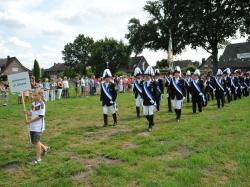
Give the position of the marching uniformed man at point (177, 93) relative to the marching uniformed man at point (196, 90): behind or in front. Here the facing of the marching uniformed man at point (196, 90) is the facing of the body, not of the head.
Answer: in front

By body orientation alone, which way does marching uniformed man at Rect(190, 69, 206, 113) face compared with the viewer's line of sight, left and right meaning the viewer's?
facing the viewer and to the left of the viewer

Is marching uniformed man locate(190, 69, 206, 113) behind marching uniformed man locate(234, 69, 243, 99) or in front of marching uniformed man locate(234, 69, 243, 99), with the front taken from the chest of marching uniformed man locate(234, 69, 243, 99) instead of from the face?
in front

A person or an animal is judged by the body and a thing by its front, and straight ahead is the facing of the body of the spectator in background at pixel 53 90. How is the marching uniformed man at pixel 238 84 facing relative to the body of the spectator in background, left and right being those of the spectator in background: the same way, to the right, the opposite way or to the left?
to the right

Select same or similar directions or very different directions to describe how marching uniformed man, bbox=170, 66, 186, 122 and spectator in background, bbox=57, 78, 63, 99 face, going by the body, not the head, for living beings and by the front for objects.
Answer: same or similar directions

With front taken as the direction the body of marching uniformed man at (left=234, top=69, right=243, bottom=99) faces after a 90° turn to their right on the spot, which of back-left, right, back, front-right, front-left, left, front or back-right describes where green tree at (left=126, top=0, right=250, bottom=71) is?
front-right

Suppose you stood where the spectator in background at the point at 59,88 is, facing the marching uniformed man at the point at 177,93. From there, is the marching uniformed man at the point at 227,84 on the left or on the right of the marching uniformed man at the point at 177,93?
left

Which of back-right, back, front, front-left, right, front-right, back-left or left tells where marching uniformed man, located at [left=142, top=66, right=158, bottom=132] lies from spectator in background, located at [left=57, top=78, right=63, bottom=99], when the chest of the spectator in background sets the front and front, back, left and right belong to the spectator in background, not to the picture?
front

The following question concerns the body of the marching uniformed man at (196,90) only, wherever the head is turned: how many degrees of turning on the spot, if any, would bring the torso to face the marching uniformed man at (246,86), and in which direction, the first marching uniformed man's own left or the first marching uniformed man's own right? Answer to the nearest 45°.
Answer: approximately 135° to the first marching uniformed man's own right

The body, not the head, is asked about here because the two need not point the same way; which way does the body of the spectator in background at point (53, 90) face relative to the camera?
toward the camera

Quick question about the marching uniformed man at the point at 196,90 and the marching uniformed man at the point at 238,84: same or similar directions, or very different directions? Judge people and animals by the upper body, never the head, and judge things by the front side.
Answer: same or similar directions

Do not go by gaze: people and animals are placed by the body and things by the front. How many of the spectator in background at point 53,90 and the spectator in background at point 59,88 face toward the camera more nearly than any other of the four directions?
2

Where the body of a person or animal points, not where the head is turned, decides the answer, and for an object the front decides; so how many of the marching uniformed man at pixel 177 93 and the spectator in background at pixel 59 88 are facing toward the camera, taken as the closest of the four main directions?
2

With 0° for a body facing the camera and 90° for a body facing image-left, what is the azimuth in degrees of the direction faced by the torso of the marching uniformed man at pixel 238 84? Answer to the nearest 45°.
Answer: approximately 45°

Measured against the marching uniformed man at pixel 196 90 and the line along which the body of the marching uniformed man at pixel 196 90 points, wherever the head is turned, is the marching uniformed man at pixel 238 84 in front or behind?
behind

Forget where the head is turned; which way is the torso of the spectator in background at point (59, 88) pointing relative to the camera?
toward the camera

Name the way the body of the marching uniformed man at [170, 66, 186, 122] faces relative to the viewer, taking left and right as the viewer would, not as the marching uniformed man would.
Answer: facing the viewer
